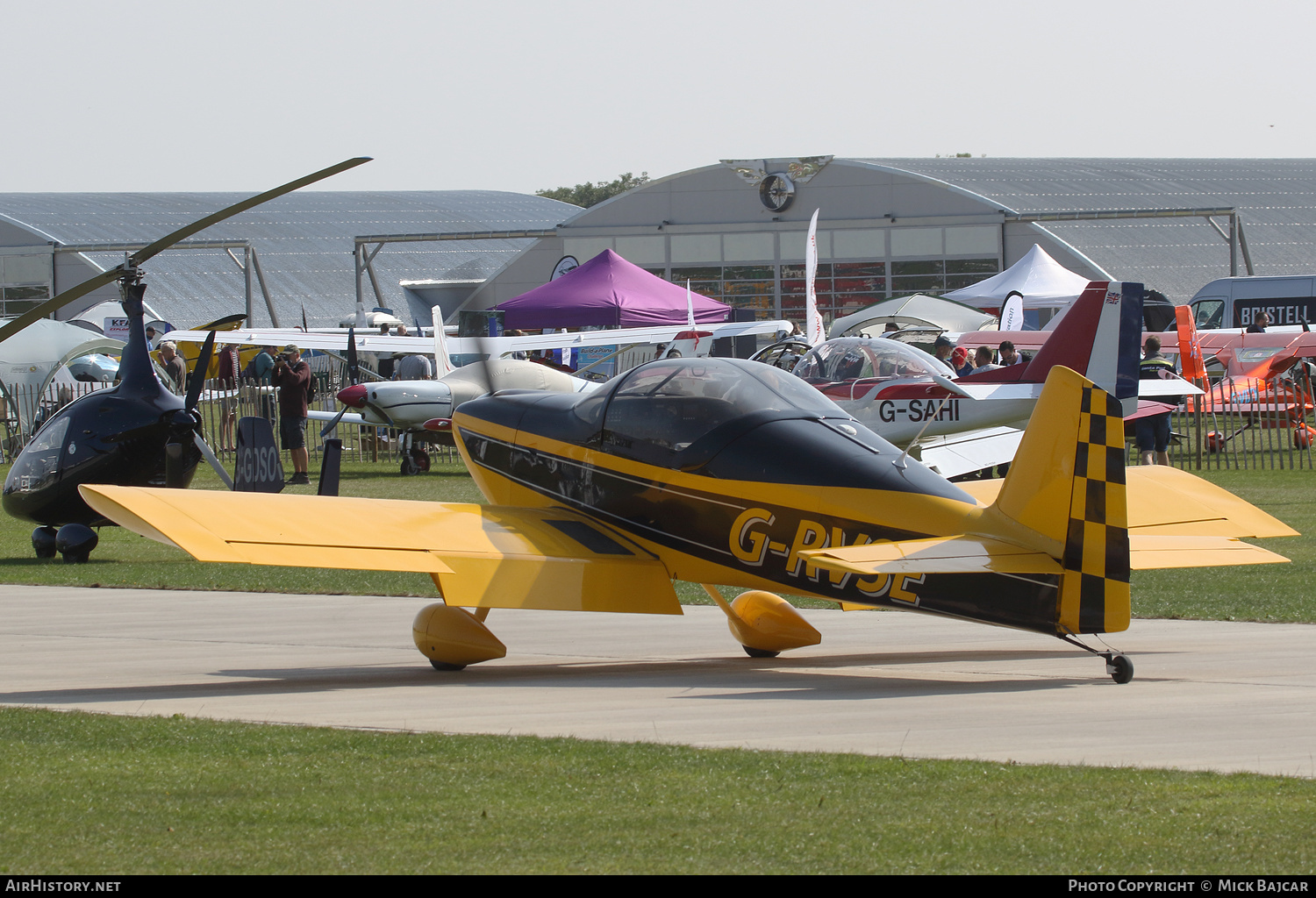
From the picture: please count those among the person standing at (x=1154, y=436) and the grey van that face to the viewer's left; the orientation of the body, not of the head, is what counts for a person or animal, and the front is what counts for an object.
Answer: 1

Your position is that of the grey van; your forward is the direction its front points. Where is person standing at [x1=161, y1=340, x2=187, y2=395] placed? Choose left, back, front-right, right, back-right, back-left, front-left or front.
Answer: front-left

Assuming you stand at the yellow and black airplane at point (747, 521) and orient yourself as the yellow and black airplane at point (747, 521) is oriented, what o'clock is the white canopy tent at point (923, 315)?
The white canopy tent is roughly at 2 o'clock from the yellow and black airplane.

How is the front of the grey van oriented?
to the viewer's left

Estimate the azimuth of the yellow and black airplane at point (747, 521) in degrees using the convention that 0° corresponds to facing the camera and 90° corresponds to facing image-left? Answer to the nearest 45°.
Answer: approximately 135°

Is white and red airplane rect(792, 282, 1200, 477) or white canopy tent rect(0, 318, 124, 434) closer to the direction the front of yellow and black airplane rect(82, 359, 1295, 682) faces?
the white canopy tent

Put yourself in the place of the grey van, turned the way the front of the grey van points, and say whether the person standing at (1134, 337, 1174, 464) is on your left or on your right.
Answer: on your left

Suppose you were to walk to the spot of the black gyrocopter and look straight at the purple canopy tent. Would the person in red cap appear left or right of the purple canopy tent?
right

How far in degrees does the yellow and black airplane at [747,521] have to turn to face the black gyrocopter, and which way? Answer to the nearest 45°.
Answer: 0° — it already faces it

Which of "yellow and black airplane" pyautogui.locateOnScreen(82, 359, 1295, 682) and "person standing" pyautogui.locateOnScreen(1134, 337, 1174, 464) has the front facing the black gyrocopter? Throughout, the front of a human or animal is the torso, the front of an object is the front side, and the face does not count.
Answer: the yellow and black airplane
